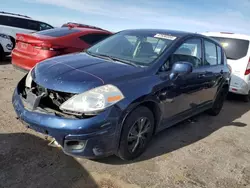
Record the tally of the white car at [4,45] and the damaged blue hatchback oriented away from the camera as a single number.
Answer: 0

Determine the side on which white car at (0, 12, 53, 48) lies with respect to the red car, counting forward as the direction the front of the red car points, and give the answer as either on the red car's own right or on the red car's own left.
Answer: on the red car's own left

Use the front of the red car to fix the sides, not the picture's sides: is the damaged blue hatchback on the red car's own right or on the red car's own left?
on the red car's own right

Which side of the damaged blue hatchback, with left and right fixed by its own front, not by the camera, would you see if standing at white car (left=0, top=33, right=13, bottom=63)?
right

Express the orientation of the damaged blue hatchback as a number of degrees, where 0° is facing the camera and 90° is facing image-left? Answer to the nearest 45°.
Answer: approximately 45°

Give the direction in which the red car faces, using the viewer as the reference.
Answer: facing away from the viewer and to the right of the viewer

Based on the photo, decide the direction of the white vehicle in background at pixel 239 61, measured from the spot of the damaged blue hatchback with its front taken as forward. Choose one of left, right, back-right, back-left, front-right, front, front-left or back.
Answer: back
